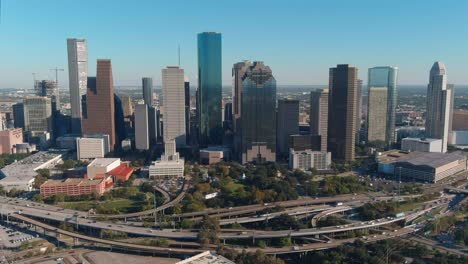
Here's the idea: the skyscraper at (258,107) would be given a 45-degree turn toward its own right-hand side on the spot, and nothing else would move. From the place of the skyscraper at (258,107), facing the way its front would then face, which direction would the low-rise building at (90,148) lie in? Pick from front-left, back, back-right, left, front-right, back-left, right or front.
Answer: front-right

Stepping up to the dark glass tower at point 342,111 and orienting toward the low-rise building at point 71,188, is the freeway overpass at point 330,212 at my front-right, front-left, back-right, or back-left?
front-left

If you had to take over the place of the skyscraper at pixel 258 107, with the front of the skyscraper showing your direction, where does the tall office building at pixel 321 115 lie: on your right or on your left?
on your left

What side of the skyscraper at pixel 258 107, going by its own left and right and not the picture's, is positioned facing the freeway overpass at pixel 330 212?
front

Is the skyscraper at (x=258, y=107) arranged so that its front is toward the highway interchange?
yes

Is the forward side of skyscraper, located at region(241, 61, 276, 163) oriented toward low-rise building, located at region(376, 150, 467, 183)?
no

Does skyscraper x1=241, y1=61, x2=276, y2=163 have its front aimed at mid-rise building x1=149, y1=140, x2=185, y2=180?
no

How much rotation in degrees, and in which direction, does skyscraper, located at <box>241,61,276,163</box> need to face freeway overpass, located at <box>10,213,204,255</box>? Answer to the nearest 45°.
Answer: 0° — it already faces it

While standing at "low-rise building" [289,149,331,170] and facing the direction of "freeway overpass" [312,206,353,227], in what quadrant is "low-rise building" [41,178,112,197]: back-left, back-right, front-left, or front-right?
front-right

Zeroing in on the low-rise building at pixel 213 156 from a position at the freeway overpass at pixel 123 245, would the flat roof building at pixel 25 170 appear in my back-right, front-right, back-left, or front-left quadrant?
front-left

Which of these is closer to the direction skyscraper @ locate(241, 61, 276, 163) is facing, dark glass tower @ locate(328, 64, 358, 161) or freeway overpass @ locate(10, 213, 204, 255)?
the freeway overpass

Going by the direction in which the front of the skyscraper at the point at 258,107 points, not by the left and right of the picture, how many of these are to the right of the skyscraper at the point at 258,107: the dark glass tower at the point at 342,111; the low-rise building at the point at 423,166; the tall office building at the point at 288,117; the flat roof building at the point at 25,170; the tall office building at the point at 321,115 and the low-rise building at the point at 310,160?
1

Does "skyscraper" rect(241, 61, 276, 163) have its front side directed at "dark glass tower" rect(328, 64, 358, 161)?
no

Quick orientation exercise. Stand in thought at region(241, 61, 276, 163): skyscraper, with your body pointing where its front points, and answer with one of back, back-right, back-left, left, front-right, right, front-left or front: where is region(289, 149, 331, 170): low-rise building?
left

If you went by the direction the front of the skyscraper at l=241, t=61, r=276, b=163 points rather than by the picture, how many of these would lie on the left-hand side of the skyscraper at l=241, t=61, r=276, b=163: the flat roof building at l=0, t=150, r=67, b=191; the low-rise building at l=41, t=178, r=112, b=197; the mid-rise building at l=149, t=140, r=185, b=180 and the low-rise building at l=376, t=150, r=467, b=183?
1

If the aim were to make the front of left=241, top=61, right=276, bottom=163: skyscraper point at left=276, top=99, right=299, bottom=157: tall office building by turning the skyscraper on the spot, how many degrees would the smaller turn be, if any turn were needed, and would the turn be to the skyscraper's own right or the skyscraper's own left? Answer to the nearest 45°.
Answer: approximately 135° to the skyscraper's own left

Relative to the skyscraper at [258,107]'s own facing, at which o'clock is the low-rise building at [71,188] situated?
The low-rise building is roughly at 2 o'clock from the skyscraper.

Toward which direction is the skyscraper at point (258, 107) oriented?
toward the camera
